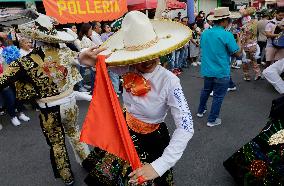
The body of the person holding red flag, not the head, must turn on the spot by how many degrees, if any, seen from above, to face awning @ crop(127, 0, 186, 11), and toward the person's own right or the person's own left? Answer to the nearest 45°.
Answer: approximately 135° to the person's own right

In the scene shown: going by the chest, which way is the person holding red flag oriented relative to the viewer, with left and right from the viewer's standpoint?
facing the viewer and to the left of the viewer

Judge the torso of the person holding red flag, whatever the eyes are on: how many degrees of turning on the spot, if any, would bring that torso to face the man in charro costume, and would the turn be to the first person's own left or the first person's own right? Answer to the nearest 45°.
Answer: approximately 90° to the first person's own right

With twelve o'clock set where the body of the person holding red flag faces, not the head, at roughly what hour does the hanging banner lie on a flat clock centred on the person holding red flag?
The hanging banner is roughly at 4 o'clock from the person holding red flag.

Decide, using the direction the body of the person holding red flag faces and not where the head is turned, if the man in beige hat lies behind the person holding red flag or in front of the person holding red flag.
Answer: behind
